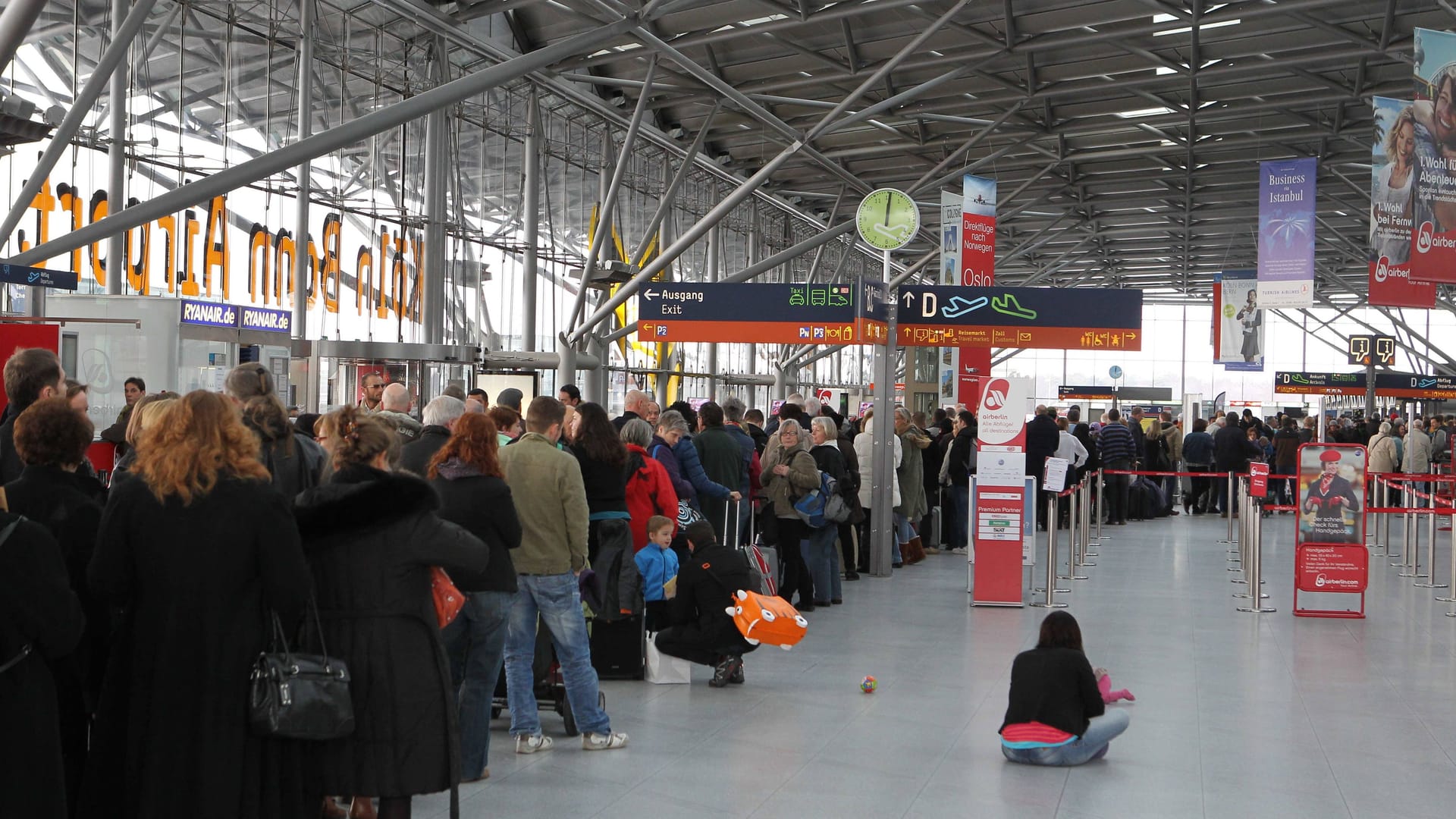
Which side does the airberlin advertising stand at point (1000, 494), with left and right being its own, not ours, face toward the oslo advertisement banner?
back

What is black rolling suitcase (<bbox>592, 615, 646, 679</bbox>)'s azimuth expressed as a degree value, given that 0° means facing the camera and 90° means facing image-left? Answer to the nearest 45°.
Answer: approximately 0°

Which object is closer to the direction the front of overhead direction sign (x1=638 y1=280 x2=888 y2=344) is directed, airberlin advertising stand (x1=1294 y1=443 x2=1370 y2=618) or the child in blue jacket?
the child in blue jacket

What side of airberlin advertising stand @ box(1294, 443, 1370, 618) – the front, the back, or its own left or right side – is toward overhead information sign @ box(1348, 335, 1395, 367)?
back

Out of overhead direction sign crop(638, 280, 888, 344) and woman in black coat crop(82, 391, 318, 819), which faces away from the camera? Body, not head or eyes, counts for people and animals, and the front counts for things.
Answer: the woman in black coat

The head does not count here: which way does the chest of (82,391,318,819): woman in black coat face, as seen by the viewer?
away from the camera

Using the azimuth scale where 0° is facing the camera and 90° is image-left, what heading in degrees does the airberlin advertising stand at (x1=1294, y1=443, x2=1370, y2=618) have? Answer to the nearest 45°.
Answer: approximately 0°

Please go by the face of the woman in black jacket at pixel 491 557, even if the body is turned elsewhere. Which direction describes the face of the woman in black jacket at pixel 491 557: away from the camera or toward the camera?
away from the camera
